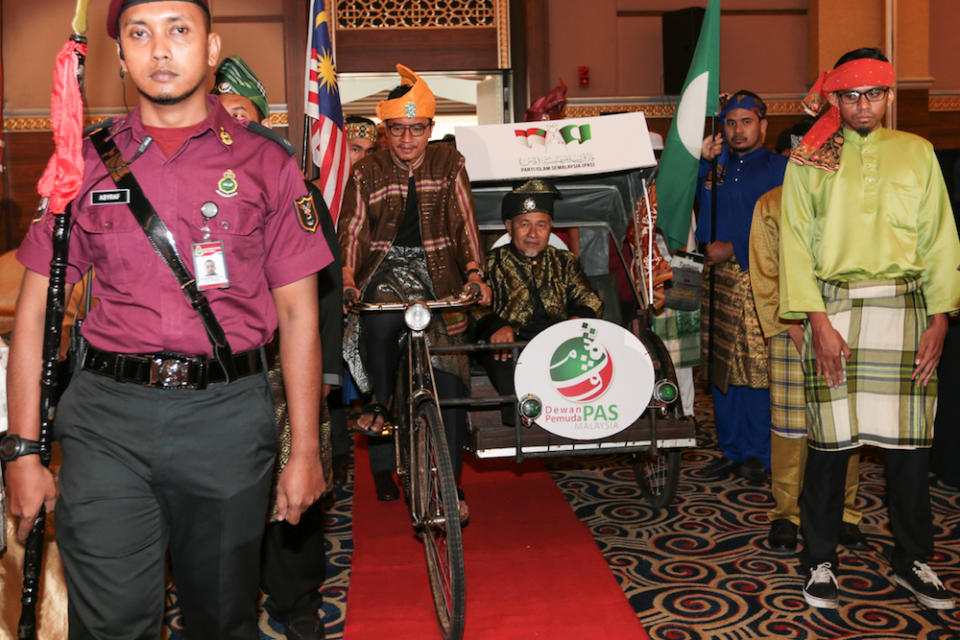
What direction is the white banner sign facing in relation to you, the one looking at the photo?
facing the viewer

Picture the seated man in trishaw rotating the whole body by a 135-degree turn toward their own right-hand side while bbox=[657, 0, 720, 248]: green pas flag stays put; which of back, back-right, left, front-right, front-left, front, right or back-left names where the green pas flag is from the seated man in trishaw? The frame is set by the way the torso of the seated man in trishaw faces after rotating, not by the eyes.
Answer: back-right

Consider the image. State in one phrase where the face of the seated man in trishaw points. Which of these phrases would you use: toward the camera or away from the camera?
toward the camera

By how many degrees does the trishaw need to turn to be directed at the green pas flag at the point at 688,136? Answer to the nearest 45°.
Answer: approximately 135° to its left

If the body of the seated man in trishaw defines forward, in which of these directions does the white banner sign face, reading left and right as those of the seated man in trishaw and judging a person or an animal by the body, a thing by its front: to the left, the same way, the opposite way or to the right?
the same way
